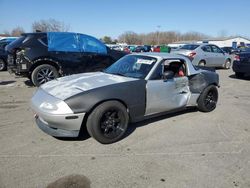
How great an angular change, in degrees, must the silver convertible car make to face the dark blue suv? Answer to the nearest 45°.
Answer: approximately 90° to its right

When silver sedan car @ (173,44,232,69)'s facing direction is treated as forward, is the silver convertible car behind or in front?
behind

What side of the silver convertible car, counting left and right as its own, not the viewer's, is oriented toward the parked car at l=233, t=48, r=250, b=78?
back

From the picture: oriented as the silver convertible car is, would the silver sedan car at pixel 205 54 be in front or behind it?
behind

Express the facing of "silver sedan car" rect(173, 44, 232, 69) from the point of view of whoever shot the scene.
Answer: facing away from the viewer and to the right of the viewer
